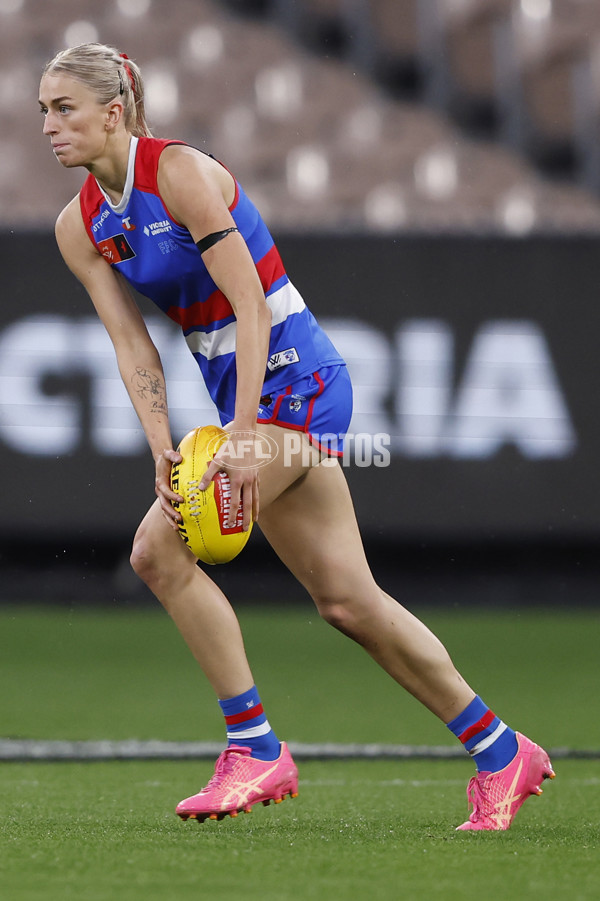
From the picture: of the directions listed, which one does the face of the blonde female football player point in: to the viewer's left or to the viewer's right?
to the viewer's left

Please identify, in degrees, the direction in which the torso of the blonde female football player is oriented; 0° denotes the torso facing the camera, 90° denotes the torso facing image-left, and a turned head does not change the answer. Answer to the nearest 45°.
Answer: approximately 45°
